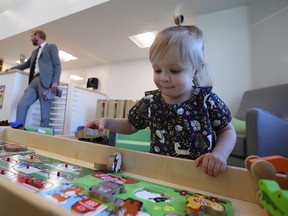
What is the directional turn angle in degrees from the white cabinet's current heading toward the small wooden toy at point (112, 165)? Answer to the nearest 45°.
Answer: approximately 45° to its left

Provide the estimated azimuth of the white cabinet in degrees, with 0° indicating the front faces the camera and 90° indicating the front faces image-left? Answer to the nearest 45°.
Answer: approximately 45°

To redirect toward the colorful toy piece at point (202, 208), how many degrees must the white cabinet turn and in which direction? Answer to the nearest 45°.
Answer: approximately 45° to its left

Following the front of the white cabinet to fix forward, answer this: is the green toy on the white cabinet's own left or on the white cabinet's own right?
on the white cabinet's own left
